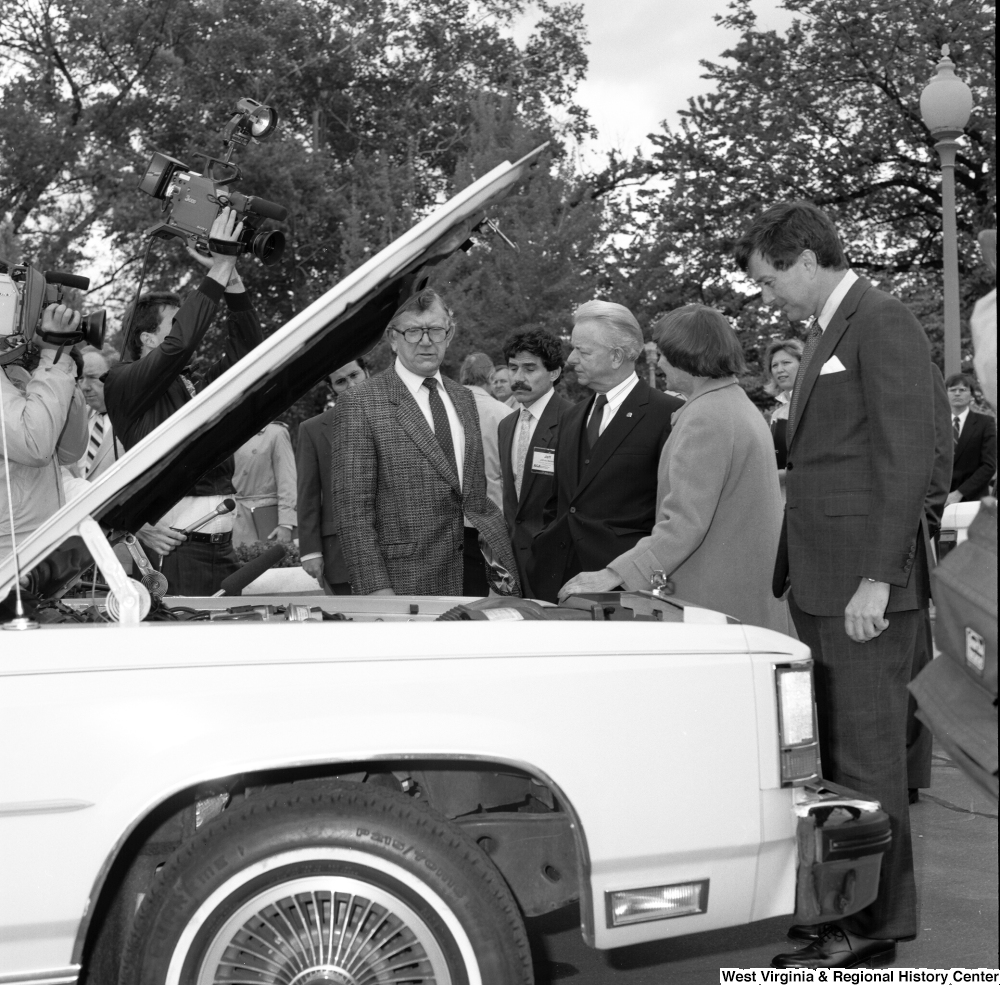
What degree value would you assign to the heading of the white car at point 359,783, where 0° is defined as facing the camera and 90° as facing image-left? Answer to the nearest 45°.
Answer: approximately 270°

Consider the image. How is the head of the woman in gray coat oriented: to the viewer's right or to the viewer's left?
to the viewer's left

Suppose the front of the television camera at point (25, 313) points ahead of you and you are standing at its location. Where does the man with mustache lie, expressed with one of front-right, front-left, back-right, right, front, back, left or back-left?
front-left

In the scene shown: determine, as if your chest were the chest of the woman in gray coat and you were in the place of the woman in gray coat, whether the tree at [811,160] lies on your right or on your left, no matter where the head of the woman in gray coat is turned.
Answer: on your right

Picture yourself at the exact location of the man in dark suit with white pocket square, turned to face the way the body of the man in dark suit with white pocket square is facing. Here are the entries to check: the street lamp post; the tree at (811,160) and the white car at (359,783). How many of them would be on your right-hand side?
2

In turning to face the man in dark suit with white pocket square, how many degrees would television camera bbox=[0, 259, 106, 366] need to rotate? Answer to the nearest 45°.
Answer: approximately 45° to its right

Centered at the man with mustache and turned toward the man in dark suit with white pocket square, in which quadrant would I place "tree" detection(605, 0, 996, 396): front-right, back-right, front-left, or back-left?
back-left

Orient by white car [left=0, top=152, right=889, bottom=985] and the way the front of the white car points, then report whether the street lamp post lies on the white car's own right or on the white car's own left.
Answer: on the white car's own left

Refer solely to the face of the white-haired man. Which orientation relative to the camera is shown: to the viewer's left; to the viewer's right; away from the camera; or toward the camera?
to the viewer's left

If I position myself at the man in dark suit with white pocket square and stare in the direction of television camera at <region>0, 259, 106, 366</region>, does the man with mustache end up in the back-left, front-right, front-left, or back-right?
front-right

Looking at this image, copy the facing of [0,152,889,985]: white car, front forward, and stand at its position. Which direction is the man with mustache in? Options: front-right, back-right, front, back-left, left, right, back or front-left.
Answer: left

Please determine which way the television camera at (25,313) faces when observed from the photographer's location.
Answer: facing to the right of the viewer
